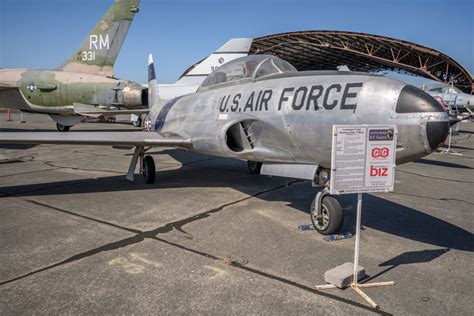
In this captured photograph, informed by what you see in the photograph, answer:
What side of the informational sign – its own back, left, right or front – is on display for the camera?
front

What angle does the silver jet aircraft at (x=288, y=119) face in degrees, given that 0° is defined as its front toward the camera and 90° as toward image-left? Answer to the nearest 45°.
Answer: approximately 315°

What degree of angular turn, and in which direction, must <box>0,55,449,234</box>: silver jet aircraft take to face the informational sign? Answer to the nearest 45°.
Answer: approximately 45° to its right

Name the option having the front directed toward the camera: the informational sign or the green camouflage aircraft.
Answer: the informational sign

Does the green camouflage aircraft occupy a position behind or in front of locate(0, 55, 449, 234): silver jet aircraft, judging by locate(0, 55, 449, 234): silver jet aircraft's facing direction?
behind

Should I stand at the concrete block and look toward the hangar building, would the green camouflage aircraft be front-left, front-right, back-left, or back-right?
front-left

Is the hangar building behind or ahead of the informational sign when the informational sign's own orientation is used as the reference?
behind
